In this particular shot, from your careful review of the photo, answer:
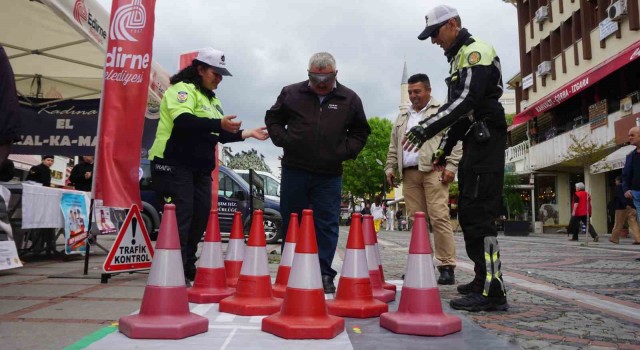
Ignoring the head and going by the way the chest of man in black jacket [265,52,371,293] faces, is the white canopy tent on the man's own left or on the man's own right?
on the man's own right

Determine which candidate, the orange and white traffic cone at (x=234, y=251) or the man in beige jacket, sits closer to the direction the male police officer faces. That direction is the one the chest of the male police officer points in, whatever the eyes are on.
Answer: the orange and white traffic cone

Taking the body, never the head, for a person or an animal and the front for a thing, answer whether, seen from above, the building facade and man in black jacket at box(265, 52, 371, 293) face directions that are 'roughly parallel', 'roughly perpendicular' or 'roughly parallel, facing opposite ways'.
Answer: roughly perpendicular

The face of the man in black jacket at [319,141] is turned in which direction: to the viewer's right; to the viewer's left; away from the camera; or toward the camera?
toward the camera

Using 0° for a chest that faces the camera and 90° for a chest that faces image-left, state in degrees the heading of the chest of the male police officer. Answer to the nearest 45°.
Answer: approximately 90°

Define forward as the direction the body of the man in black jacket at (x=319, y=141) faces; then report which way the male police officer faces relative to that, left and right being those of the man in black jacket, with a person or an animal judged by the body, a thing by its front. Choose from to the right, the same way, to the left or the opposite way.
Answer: to the right

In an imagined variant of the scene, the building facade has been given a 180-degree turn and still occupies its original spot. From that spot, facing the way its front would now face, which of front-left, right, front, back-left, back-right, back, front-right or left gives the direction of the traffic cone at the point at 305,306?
back-right

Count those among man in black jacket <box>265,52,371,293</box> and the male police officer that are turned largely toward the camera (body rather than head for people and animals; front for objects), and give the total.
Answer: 1

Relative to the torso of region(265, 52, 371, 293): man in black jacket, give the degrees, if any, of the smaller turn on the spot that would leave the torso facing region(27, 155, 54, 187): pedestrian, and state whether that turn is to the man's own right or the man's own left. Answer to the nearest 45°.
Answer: approximately 135° to the man's own right

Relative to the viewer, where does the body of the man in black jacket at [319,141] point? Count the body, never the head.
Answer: toward the camera

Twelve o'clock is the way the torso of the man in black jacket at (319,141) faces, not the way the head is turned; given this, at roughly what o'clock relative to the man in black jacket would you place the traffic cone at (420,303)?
The traffic cone is roughly at 11 o'clock from the man in black jacket.

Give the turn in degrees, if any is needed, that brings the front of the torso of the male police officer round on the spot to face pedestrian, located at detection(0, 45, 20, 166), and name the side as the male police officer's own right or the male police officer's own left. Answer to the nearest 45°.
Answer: approximately 45° to the male police officer's own left

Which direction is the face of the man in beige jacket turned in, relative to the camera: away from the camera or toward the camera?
toward the camera
